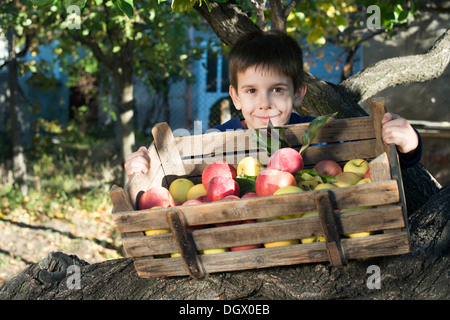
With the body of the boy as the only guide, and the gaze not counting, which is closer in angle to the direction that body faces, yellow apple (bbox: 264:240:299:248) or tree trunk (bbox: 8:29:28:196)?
the yellow apple

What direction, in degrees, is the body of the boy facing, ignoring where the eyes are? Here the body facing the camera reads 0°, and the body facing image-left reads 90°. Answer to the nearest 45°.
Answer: approximately 0°
